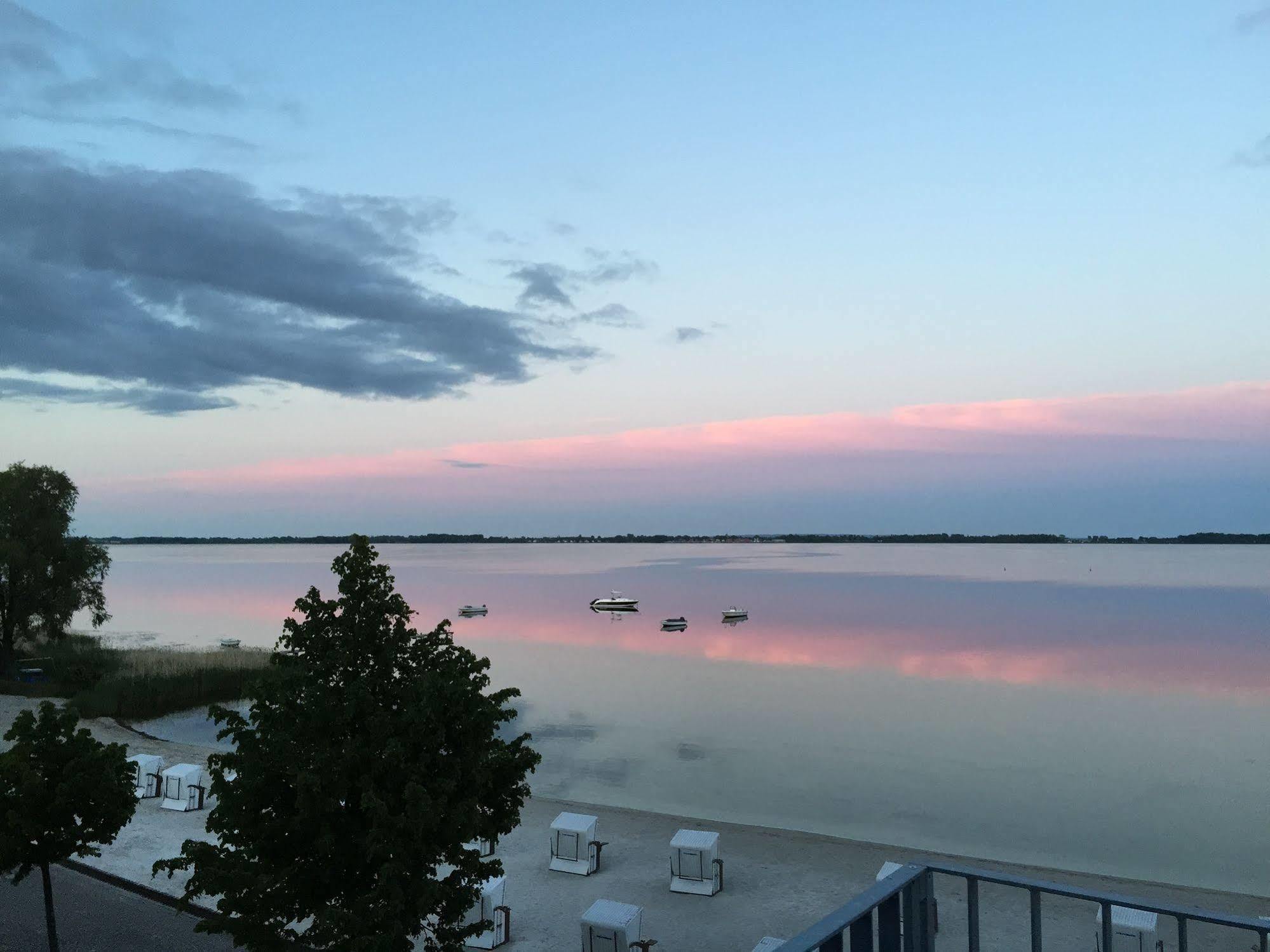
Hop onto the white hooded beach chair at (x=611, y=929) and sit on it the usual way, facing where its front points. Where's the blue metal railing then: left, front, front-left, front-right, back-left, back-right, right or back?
back-right

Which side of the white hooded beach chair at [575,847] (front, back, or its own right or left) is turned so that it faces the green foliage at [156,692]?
left

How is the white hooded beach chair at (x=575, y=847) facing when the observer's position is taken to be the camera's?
facing away from the viewer and to the right of the viewer

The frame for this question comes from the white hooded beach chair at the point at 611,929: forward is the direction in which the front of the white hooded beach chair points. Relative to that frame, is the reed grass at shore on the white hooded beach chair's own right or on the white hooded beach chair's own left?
on the white hooded beach chair's own left

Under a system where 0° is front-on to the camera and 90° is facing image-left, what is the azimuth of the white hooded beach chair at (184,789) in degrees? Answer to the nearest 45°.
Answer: approximately 225°

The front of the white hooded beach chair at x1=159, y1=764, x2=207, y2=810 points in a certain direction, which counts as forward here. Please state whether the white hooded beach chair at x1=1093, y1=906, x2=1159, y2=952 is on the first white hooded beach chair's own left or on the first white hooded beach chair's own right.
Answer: on the first white hooded beach chair's own right

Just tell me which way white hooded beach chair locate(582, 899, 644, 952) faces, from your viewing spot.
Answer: facing away from the viewer and to the right of the viewer

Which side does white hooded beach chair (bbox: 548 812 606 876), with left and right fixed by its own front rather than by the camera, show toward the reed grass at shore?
left
